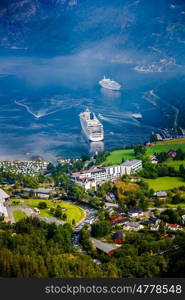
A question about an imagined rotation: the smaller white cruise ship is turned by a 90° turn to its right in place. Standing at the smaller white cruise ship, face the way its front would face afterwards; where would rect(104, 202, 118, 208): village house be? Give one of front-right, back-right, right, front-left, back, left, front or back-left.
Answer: front-left

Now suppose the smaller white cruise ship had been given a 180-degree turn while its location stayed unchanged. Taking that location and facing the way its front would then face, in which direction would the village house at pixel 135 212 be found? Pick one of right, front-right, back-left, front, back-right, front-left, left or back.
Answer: back-left

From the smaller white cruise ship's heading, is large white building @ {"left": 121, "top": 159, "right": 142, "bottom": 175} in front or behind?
in front

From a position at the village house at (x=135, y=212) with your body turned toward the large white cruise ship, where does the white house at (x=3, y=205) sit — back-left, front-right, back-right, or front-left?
front-left

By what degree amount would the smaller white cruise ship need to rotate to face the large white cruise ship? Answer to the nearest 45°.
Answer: approximately 45° to its right

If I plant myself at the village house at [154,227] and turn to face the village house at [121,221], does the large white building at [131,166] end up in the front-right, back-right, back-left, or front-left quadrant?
front-right

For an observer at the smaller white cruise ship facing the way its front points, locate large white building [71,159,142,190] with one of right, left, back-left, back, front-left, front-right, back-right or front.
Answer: front-right

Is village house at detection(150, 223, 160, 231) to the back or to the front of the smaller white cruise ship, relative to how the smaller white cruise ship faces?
to the front

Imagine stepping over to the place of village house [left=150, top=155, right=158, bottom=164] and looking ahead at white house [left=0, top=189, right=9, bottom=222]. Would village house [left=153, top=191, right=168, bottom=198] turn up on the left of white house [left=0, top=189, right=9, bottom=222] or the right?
left

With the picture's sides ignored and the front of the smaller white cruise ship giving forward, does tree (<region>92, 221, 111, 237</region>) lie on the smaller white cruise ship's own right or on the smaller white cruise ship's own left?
on the smaller white cruise ship's own right

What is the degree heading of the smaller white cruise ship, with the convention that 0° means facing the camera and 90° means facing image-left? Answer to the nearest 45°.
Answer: approximately 315°

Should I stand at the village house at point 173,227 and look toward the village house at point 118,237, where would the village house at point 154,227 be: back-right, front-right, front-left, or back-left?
front-right
